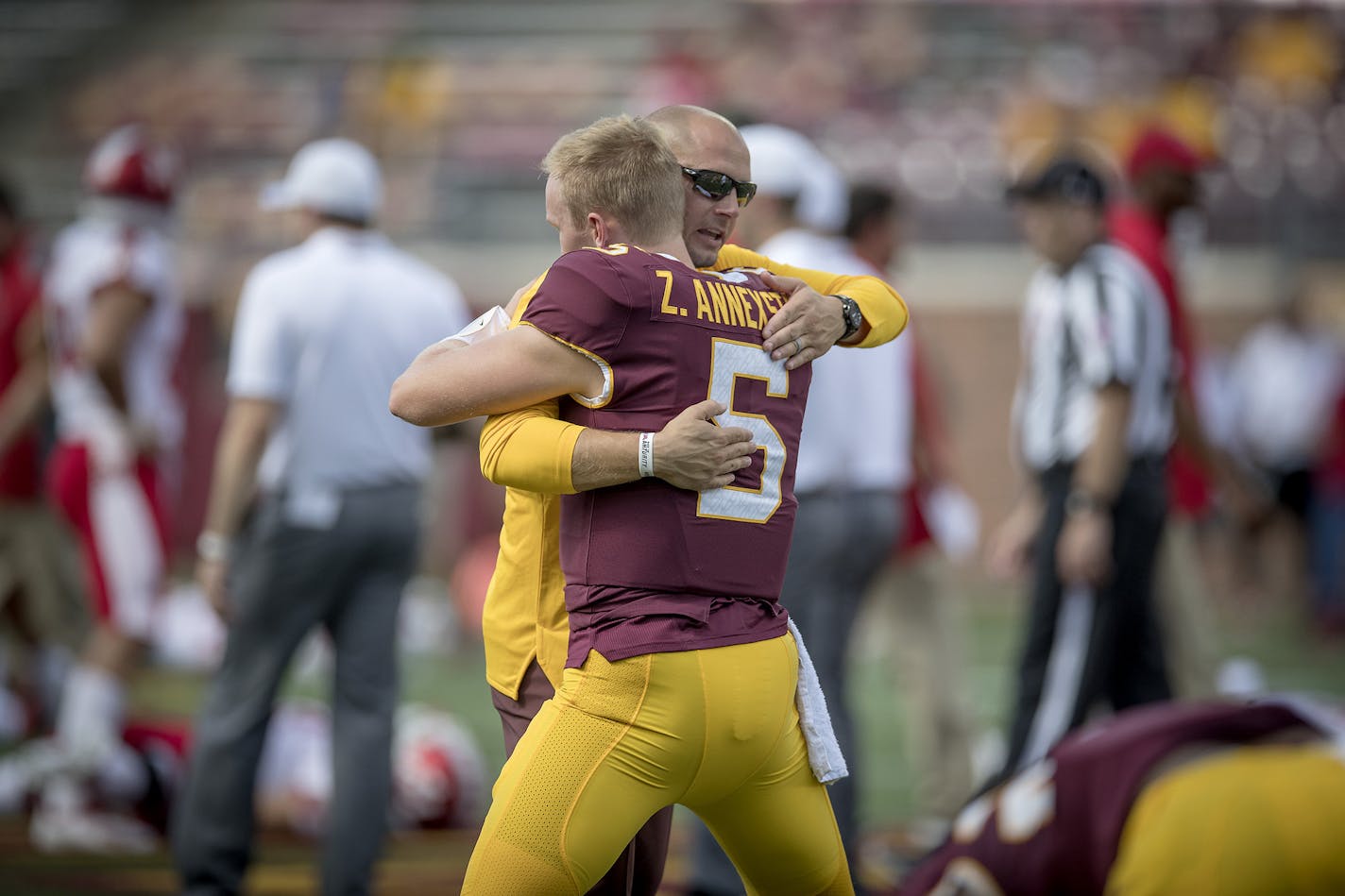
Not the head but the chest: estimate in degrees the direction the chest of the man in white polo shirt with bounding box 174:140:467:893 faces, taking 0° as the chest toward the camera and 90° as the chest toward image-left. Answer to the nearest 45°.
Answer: approximately 135°

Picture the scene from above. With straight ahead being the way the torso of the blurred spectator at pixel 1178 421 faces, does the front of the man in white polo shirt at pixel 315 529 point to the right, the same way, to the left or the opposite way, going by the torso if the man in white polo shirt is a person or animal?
the opposite way

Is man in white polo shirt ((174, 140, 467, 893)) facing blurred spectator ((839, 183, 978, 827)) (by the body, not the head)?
no

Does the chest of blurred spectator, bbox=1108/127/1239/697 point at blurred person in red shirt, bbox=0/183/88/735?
no

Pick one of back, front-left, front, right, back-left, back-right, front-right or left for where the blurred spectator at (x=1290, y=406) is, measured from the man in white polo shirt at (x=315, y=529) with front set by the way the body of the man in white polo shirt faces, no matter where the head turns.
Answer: right

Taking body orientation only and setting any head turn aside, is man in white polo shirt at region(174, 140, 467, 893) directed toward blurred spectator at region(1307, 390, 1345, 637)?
no

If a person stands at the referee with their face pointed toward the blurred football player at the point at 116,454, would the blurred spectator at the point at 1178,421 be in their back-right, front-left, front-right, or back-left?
back-right
